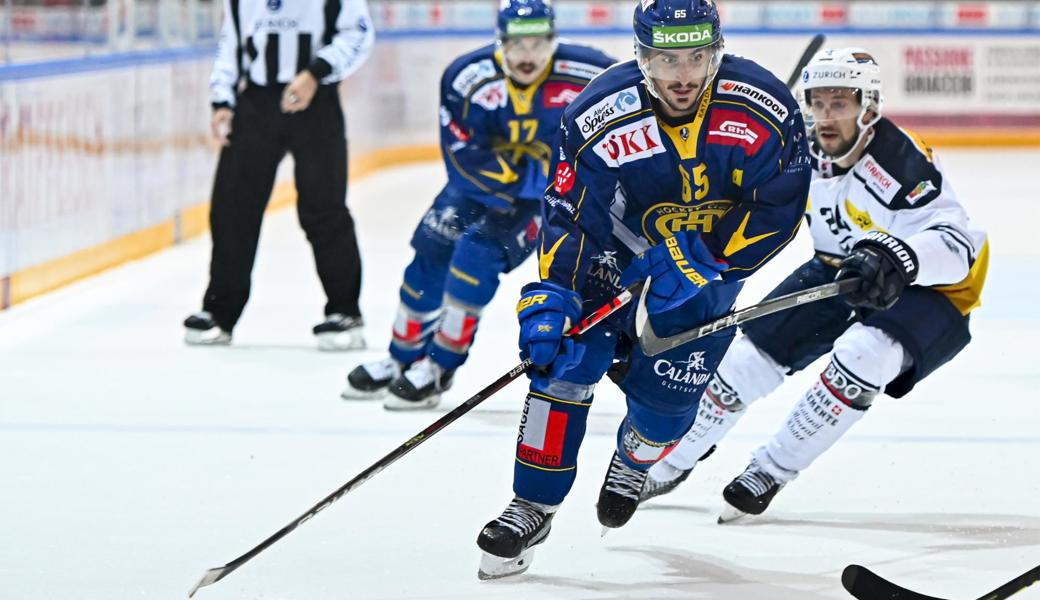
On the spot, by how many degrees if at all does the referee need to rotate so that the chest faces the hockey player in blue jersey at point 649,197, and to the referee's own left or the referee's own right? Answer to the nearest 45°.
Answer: approximately 45° to the referee's own left

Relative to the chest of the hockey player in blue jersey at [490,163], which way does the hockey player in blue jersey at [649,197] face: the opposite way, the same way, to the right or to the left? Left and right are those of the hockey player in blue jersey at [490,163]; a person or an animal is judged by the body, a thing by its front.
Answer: the same way

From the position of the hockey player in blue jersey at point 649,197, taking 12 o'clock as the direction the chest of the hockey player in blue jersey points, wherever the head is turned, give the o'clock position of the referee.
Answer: The referee is roughly at 5 o'clock from the hockey player in blue jersey.

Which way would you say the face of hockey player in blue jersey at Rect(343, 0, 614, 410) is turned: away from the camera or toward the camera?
toward the camera

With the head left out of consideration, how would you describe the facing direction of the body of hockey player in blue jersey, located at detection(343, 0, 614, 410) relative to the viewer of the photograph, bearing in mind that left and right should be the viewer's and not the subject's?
facing the viewer

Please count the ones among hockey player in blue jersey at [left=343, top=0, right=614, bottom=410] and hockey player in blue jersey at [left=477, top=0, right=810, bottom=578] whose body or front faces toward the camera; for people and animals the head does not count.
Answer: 2

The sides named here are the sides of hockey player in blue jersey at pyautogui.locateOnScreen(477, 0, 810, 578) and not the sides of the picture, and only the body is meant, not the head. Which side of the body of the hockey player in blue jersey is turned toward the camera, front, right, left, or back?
front

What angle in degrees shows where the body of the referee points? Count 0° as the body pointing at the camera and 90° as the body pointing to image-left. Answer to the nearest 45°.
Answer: approximately 45°

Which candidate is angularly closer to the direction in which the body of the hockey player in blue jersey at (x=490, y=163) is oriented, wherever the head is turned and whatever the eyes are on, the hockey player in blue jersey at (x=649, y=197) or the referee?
the hockey player in blue jersey
